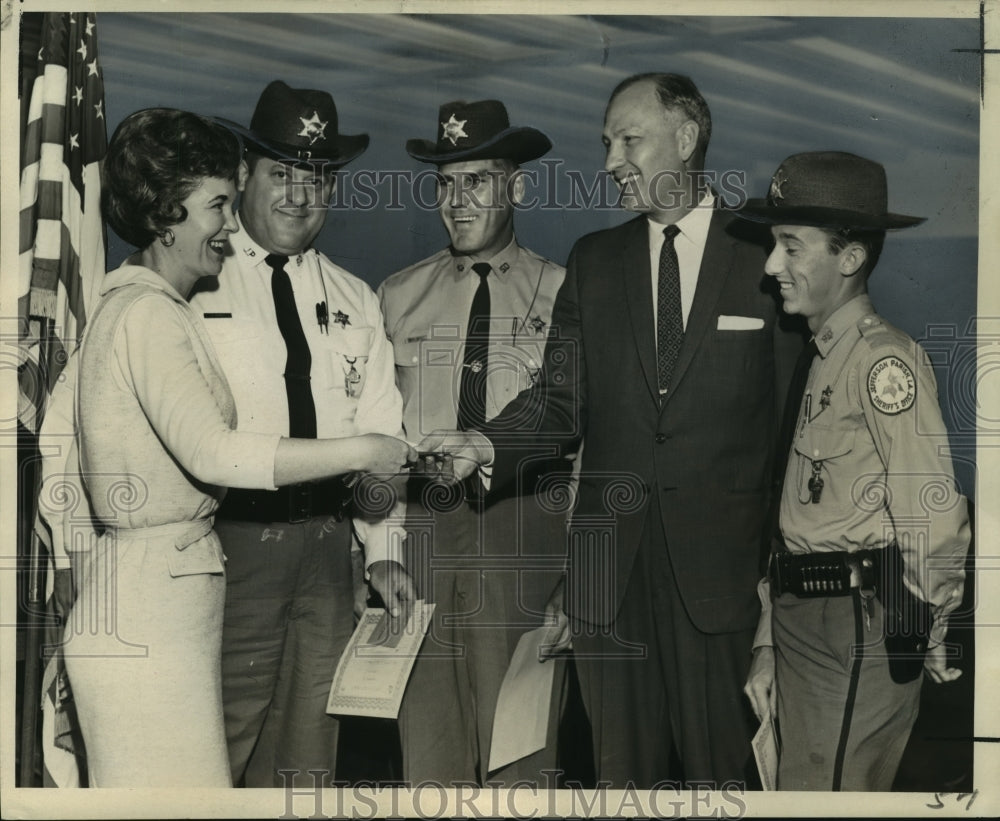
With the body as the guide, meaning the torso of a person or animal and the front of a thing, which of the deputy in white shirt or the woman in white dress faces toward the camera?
the deputy in white shirt

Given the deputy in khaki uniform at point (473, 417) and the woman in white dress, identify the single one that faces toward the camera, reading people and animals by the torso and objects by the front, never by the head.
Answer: the deputy in khaki uniform

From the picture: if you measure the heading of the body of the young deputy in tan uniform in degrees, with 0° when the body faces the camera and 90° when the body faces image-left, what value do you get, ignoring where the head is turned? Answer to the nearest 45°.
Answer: approximately 90°

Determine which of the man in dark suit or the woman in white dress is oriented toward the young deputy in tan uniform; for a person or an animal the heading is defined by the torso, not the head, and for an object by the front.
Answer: the woman in white dress

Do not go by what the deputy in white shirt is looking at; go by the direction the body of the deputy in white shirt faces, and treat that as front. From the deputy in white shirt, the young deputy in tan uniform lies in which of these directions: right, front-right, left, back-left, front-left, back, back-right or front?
left

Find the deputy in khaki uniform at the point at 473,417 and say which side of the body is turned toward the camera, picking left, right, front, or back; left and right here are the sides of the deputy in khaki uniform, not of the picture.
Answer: front

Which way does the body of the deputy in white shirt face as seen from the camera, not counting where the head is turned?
toward the camera

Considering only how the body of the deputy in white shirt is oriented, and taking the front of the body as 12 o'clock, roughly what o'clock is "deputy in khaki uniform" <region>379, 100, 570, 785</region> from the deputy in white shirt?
The deputy in khaki uniform is roughly at 9 o'clock from the deputy in white shirt.

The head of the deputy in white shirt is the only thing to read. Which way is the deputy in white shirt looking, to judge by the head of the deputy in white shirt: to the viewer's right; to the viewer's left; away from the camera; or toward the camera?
toward the camera

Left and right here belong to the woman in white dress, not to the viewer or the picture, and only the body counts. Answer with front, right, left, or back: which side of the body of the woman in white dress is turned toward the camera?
right

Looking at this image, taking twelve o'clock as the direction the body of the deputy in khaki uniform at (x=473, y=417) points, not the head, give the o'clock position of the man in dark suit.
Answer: The man in dark suit is roughly at 9 o'clock from the deputy in khaki uniform.

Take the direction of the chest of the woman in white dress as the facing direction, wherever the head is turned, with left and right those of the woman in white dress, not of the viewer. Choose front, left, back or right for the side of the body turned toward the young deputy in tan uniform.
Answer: front

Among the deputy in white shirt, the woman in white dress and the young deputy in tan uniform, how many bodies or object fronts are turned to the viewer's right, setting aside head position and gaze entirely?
1

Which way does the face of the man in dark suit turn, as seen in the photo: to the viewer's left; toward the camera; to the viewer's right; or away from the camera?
to the viewer's left

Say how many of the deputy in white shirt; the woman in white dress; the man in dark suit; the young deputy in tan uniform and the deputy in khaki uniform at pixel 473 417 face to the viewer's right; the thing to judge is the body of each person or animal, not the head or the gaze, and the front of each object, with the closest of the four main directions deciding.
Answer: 1

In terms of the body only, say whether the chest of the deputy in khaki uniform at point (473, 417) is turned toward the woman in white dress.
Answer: no

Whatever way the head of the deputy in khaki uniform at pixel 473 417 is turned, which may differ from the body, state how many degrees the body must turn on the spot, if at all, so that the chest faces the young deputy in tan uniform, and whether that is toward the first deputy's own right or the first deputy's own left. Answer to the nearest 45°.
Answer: approximately 90° to the first deputy's own left

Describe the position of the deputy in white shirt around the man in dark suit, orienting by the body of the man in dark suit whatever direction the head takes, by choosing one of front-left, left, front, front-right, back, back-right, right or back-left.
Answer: front-right
